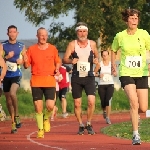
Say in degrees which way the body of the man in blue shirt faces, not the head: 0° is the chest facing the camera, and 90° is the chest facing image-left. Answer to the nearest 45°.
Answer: approximately 0°

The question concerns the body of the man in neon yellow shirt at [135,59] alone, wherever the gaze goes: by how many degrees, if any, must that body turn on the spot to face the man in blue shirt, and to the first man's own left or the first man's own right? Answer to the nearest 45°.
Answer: approximately 135° to the first man's own right

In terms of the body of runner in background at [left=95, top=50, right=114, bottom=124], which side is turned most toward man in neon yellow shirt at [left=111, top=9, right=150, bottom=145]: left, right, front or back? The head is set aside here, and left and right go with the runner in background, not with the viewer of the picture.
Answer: front

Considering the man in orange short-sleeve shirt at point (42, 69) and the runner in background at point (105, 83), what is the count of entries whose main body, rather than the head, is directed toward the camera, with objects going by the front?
2

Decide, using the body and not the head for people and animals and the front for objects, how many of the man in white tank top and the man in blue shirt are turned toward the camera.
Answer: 2

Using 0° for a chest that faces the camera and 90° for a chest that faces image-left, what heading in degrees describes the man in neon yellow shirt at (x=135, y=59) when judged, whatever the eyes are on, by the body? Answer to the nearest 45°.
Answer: approximately 0°
